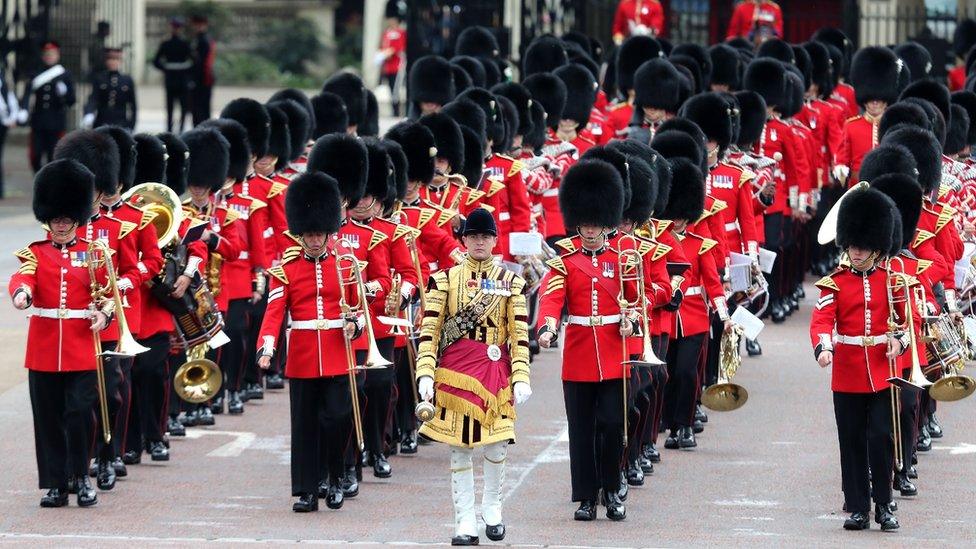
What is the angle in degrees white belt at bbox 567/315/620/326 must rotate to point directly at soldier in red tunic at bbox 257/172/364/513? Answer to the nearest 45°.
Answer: approximately 90° to its right

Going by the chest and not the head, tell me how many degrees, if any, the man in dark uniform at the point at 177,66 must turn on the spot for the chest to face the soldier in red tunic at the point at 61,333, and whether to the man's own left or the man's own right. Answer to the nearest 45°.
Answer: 0° — they already face them

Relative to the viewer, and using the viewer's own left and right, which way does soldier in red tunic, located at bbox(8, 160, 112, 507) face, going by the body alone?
facing the viewer

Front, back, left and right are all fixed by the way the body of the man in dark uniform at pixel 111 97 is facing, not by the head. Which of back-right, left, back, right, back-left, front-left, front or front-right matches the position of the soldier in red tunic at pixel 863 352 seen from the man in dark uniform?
front

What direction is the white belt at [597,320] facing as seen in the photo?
toward the camera

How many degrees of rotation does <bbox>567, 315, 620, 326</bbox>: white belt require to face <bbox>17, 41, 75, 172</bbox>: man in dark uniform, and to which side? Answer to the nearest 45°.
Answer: approximately 180°

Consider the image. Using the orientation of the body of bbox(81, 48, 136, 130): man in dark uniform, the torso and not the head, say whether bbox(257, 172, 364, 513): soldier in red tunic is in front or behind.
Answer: in front

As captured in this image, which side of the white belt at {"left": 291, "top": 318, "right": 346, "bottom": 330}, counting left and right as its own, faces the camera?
front

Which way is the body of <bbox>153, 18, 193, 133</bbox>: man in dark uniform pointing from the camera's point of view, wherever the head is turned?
toward the camera

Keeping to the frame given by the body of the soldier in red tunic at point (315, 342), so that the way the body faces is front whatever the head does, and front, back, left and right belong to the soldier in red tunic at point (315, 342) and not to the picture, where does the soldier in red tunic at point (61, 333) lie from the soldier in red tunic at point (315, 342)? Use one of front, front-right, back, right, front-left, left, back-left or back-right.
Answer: right

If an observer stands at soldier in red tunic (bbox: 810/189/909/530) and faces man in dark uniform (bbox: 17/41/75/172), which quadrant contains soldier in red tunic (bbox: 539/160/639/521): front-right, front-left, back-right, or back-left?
front-left

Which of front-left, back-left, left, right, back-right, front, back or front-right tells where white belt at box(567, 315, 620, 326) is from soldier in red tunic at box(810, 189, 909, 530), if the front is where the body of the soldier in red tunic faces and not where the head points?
right

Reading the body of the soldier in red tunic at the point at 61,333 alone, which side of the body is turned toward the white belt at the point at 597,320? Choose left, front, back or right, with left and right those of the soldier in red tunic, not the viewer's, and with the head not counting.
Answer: left

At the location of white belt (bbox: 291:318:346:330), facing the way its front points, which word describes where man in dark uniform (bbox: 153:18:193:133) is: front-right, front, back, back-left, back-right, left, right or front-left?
back
